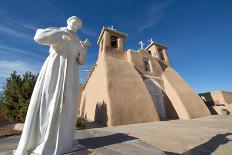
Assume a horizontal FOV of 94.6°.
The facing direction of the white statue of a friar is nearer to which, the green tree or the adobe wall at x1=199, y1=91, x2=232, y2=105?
the adobe wall

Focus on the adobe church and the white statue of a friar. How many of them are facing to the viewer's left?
0

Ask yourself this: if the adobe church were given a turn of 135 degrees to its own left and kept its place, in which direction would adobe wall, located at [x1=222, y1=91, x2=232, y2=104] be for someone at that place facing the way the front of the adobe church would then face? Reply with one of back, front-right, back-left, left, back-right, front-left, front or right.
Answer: front-right

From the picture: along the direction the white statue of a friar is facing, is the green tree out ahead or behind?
behind

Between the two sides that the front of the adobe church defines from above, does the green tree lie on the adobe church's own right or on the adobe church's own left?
on the adobe church's own right

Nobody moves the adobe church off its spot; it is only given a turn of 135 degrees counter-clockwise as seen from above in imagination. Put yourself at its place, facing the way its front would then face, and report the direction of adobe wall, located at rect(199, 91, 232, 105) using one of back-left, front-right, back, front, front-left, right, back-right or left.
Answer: front-right
